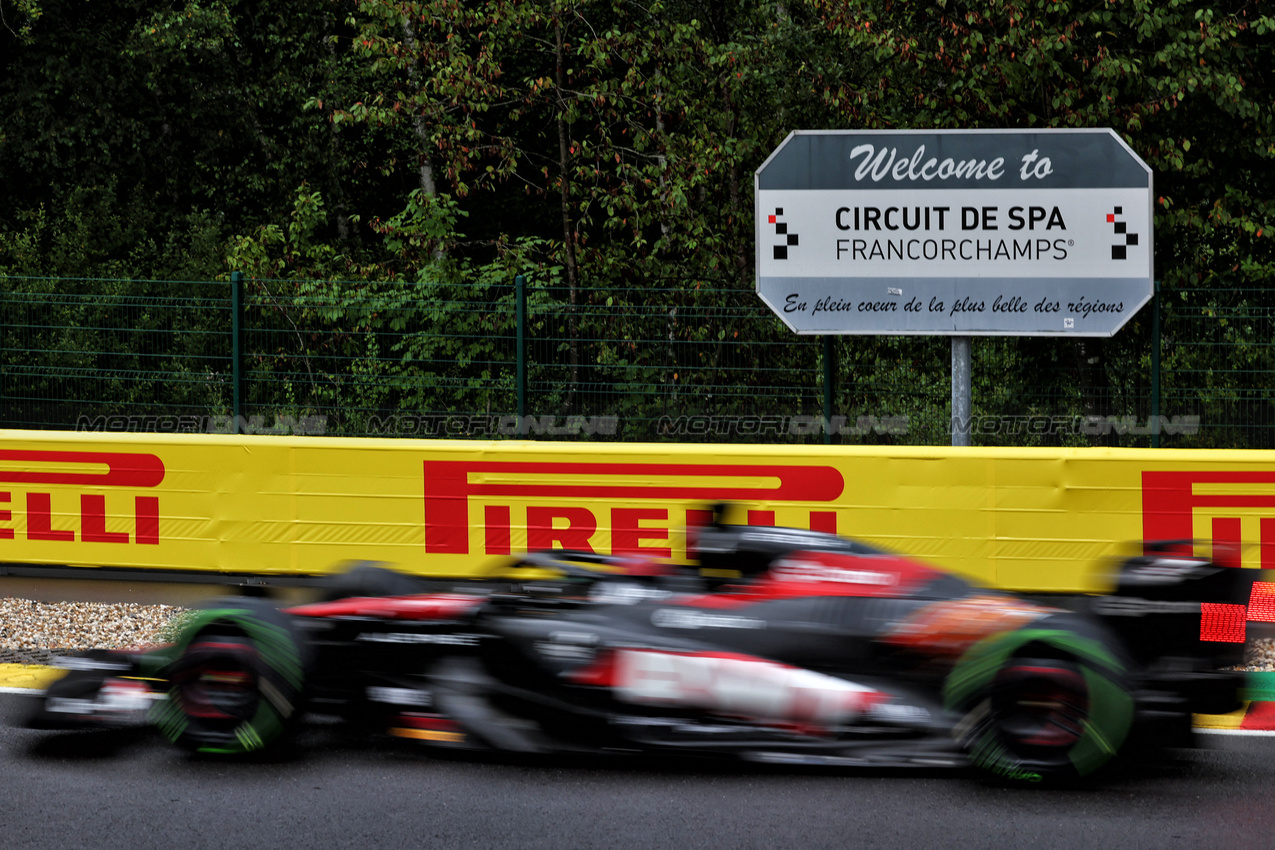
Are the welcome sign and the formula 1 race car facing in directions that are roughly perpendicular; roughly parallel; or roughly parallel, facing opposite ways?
roughly perpendicular

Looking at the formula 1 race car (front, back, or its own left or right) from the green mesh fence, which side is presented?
right

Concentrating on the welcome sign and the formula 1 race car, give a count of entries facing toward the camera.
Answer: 1

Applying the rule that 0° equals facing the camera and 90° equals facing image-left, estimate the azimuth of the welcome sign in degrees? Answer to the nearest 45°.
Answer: approximately 0°

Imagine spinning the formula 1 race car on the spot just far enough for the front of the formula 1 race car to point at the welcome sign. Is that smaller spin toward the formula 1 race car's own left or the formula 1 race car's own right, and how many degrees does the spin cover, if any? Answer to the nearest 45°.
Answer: approximately 90° to the formula 1 race car's own right

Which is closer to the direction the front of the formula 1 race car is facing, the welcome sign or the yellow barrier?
the yellow barrier

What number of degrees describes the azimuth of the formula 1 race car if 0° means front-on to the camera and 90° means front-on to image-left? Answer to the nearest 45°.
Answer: approximately 90°
